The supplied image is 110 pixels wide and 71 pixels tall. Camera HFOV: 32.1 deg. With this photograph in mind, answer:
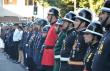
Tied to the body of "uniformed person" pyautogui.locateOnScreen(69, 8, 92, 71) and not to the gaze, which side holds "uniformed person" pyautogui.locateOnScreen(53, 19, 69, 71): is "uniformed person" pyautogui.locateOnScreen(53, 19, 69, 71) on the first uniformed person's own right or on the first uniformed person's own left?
on the first uniformed person's own right

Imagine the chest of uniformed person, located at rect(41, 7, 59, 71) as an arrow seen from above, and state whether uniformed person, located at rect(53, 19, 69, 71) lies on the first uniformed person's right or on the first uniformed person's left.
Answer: on the first uniformed person's left

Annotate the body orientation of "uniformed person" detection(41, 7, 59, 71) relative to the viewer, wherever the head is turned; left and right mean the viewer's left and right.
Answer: facing to the left of the viewer

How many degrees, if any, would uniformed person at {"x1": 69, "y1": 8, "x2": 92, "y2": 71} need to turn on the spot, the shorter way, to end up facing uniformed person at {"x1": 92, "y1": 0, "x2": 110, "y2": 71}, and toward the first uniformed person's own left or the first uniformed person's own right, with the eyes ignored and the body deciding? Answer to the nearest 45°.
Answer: approximately 45° to the first uniformed person's own left

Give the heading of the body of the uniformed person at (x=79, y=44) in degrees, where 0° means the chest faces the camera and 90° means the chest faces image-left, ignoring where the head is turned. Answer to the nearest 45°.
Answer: approximately 45°
